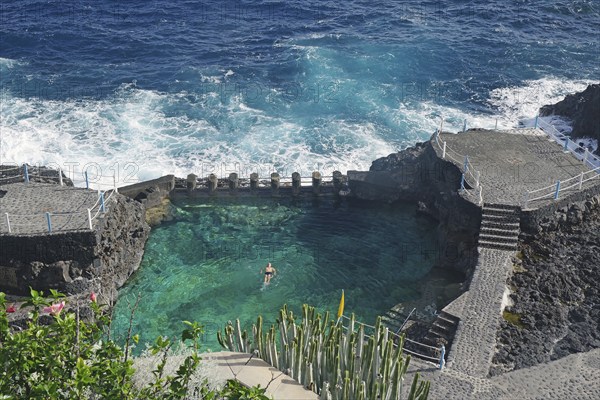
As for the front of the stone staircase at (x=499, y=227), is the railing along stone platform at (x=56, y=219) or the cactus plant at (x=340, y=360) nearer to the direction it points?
the cactus plant

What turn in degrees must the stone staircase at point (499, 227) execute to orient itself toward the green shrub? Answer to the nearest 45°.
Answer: approximately 45° to its right

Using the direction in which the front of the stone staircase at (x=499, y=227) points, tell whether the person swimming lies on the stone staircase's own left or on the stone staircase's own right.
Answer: on the stone staircase's own right

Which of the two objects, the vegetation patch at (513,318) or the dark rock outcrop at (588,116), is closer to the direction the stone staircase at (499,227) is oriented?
the vegetation patch

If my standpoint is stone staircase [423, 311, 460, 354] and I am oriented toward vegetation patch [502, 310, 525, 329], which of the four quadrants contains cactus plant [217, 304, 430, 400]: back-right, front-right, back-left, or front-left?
back-right

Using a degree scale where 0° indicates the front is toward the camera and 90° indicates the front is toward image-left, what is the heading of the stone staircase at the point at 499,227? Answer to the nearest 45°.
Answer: approximately 0°

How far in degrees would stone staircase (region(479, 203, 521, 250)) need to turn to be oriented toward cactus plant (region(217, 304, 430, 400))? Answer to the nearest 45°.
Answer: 0° — it already faces it

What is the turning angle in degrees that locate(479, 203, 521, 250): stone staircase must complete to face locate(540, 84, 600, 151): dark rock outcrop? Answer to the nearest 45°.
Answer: approximately 180°
